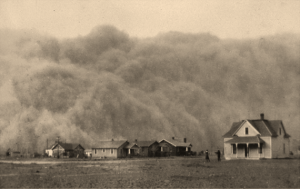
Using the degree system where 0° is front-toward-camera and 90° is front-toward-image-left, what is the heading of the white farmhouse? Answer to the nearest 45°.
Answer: approximately 45°
